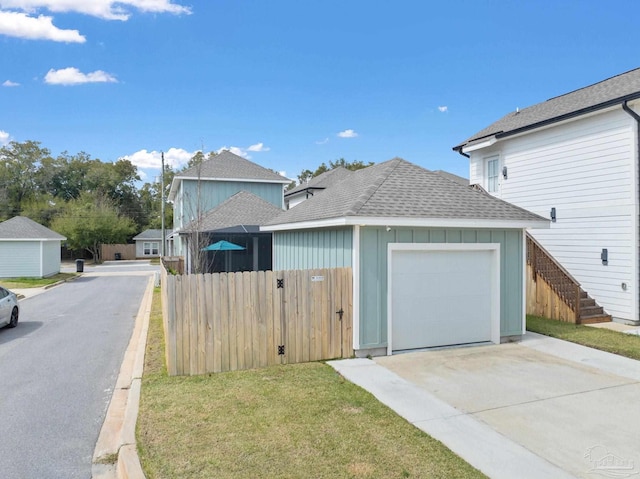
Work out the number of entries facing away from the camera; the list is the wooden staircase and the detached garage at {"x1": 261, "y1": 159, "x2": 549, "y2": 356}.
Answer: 0

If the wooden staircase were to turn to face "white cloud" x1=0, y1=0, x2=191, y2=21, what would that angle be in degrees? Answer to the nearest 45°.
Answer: approximately 135° to its right

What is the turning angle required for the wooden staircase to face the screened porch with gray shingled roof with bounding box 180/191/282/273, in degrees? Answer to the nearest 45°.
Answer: approximately 135° to its right

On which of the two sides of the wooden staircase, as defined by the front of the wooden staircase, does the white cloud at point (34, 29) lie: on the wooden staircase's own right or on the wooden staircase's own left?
on the wooden staircase's own right

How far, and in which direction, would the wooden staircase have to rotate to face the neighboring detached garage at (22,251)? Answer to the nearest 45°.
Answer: approximately 135° to its right

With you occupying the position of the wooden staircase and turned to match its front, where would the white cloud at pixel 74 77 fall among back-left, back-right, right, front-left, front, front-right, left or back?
back-right

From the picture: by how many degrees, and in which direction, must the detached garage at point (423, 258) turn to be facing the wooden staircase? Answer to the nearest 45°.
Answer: approximately 90° to its left
